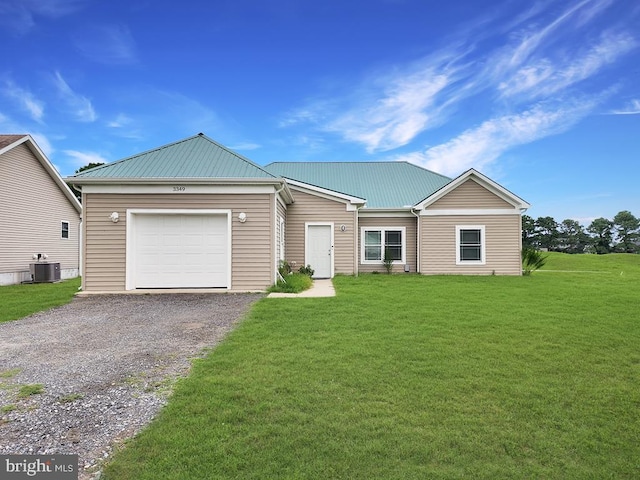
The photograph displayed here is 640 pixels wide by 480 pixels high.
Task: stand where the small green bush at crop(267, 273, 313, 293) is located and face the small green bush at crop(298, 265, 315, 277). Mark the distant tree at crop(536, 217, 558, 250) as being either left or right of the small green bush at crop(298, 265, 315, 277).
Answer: right

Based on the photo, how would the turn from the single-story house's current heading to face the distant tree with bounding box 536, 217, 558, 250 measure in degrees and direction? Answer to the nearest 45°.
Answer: approximately 135° to its left

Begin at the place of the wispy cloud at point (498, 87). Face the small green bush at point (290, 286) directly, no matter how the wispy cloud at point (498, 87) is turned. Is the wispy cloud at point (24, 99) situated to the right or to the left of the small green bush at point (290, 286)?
right

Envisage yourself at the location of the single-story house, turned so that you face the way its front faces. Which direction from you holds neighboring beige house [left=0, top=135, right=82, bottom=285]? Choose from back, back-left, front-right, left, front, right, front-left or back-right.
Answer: back-right

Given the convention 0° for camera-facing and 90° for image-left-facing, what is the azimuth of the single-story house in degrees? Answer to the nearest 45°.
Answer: approximately 0°

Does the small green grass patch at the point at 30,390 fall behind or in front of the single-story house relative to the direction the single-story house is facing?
in front

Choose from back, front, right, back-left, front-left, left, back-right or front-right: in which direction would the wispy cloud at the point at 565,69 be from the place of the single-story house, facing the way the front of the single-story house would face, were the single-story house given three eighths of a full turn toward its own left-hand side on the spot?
front-right

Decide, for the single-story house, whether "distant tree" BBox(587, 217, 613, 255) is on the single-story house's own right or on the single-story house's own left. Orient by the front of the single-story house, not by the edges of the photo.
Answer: on the single-story house's own left

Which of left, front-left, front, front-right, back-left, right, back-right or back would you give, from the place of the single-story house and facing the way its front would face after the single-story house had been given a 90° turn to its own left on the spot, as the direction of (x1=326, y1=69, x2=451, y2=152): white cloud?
front-left
